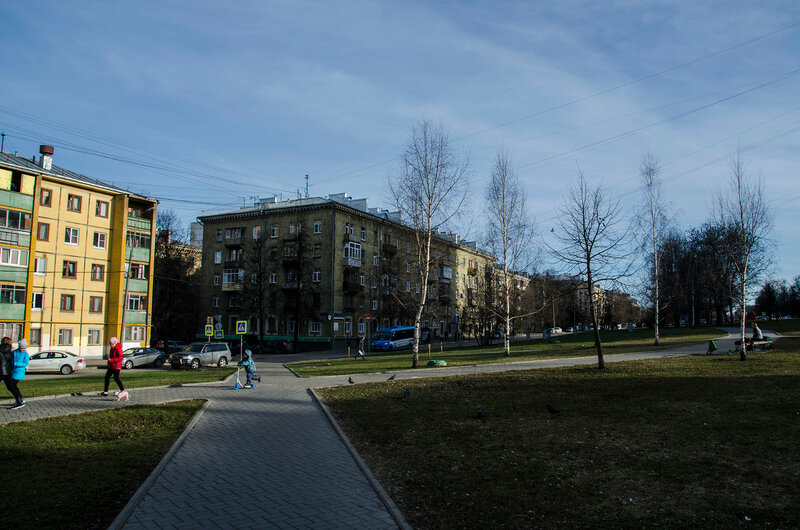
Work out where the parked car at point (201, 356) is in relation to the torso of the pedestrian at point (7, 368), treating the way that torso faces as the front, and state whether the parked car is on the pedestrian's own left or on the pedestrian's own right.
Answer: on the pedestrian's own left

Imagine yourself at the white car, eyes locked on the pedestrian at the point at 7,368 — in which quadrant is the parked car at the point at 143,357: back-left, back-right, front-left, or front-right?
back-left
